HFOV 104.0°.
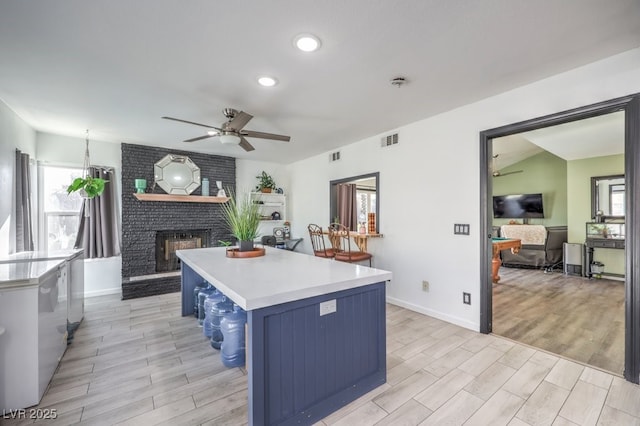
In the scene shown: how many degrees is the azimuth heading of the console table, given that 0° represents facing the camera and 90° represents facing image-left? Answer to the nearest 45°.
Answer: approximately 0°

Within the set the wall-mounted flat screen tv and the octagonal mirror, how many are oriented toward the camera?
2

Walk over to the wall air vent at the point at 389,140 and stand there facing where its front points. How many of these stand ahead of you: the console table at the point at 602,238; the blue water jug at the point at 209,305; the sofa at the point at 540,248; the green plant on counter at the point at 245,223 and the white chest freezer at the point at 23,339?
3

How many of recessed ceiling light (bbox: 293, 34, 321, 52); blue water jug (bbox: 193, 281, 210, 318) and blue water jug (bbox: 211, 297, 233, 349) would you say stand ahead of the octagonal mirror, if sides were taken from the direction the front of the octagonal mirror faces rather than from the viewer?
3

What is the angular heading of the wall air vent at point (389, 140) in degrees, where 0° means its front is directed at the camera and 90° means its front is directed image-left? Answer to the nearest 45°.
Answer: approximately 45°
